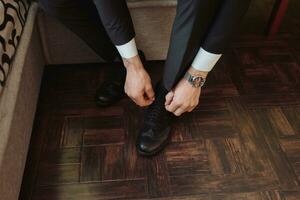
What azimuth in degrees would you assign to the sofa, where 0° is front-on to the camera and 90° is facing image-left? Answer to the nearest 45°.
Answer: approximately 0°
